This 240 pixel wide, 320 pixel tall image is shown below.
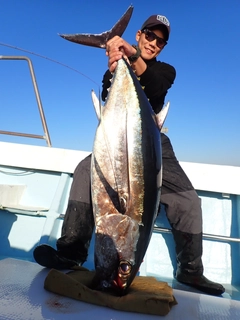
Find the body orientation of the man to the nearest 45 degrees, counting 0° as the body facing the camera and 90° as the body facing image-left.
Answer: approximately 0°
